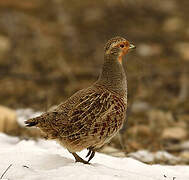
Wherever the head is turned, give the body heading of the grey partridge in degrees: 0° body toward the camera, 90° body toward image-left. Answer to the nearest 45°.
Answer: approximately 270°

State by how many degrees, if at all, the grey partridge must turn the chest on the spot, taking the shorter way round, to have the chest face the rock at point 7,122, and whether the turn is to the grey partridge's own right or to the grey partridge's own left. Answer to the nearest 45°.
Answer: approximately 135° to the grey partridge's own left

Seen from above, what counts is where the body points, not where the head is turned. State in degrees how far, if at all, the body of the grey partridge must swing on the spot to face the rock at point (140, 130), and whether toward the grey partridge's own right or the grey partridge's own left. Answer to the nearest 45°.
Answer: approximately 90° to the grey partridge's own left

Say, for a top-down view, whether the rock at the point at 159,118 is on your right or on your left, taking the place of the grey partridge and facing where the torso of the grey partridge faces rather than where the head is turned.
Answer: on your left
